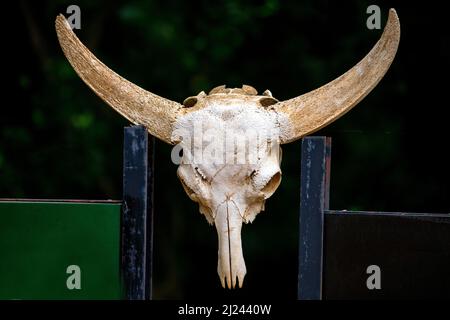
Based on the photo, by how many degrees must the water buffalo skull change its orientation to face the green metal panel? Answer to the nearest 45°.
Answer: approximately 90° to its right

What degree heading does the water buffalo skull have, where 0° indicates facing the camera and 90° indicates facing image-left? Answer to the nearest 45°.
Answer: approximately 0°
